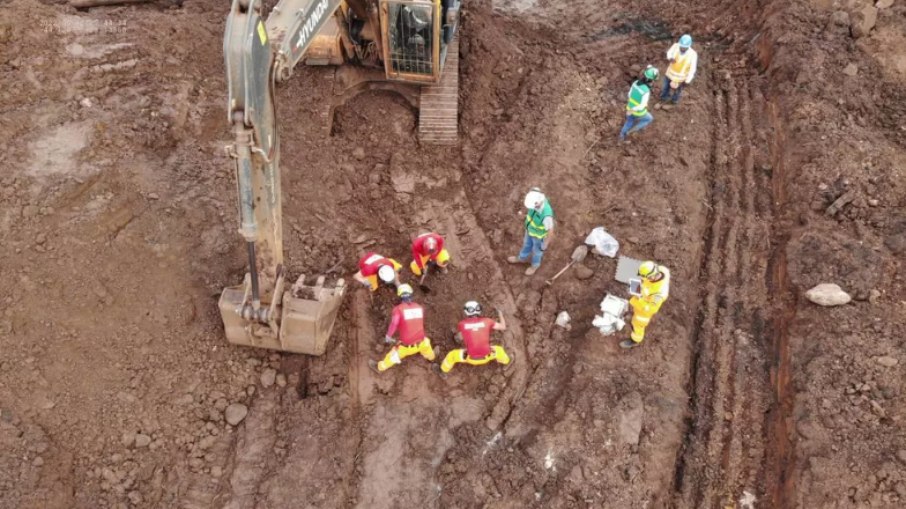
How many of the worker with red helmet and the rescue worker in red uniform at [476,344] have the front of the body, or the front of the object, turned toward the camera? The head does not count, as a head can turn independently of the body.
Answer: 1

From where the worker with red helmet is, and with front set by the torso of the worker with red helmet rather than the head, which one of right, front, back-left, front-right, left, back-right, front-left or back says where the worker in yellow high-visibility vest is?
back-left

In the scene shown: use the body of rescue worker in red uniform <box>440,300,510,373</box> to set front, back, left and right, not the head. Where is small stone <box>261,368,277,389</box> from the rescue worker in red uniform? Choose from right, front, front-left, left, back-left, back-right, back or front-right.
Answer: left

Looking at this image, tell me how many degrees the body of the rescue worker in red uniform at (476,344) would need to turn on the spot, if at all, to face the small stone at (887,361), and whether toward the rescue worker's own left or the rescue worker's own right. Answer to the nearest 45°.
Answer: approximately 90° to the rescue worker's own right

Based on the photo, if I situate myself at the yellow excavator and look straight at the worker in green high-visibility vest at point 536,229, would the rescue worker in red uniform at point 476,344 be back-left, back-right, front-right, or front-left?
front-right

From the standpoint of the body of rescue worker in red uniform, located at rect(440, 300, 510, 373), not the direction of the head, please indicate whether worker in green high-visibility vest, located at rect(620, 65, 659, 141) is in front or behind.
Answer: in front

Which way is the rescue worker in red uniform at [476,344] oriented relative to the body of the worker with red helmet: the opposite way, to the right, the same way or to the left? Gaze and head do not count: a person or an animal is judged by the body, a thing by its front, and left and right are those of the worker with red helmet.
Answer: the opposite way

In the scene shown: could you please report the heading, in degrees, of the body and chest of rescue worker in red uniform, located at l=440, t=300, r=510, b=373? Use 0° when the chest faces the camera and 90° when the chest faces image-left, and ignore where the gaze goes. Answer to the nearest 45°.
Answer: approximately 180°

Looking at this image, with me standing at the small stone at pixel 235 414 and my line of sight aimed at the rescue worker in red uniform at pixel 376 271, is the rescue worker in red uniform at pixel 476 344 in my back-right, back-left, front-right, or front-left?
front-right
